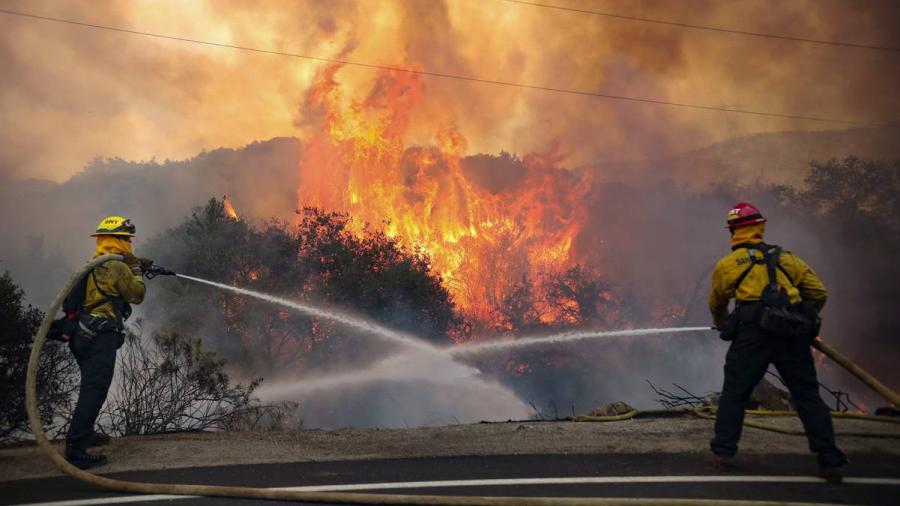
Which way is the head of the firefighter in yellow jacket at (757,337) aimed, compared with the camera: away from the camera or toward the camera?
away from the camera

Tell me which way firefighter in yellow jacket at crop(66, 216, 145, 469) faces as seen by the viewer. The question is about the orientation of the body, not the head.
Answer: to the viewer's right

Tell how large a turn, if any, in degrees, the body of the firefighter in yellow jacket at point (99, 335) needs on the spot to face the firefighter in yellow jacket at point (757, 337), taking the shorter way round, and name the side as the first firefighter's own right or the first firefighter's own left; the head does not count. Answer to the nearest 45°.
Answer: approximately 45° to the first firefighter's own right

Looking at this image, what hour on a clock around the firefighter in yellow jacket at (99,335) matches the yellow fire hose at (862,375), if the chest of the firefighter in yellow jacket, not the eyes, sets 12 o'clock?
The yellow fire hose is roughly at 1 o'clock from the firefighter in yellow jacket.

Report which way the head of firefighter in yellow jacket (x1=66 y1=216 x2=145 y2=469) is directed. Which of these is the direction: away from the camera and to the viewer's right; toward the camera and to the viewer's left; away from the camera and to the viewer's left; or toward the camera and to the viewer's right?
away from the camera and to the viewer's right
